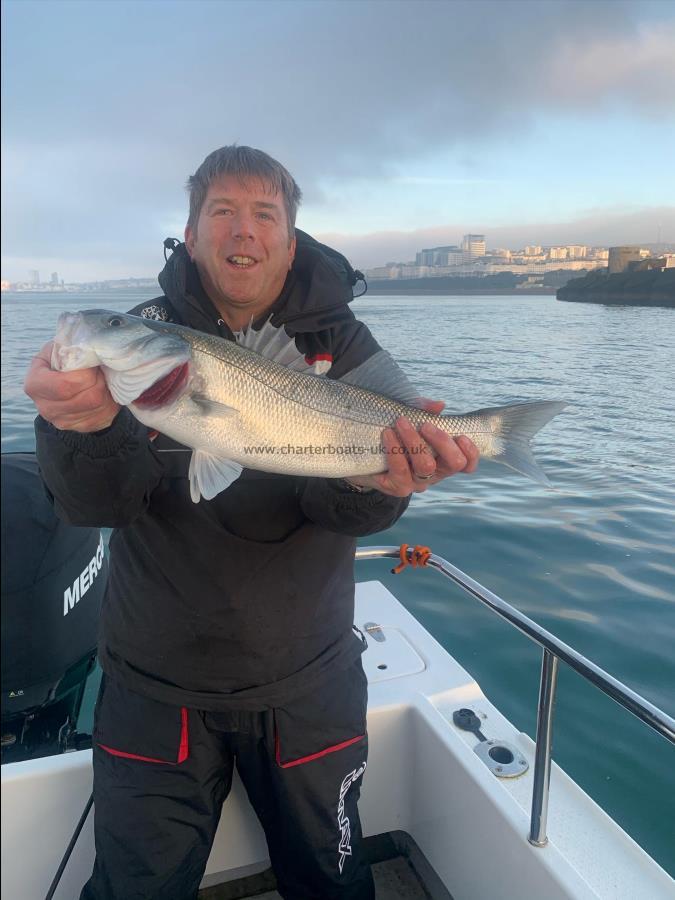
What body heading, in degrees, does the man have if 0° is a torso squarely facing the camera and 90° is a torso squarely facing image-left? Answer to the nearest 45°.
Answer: approximately 0°

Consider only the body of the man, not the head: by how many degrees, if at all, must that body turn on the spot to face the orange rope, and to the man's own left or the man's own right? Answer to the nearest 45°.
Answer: approximately 135° to the man's own left

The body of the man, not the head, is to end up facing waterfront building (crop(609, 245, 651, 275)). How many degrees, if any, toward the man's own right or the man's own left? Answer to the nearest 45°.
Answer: approximately 135° to the man's own left

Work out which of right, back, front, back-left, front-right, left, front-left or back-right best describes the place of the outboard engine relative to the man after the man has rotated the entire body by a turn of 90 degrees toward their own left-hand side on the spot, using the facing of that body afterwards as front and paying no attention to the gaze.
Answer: back-left
